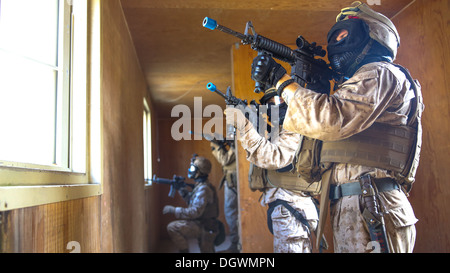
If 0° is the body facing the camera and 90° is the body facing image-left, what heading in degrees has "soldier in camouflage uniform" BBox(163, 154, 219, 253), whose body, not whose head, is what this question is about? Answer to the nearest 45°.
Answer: approximately 90°

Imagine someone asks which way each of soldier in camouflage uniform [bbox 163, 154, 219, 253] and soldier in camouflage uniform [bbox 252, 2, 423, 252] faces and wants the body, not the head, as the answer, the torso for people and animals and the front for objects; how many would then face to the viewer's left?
2

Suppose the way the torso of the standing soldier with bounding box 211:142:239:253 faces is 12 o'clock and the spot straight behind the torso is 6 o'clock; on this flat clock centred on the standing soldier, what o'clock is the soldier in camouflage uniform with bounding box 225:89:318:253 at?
The soldier in camouflage uniform is roughly at 9 o'clock from the standing soldier.

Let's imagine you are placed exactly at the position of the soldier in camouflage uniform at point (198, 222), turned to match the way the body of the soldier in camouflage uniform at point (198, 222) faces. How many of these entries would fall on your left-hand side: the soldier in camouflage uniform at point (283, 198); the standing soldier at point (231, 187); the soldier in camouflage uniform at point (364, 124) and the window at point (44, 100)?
3

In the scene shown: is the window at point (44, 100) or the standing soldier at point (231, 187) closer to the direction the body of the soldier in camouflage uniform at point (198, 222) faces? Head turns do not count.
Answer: the window

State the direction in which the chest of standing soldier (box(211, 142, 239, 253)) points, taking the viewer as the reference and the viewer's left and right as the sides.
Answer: facing to the left of the viewer

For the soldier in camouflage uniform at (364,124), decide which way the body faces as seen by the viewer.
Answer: to the viewer's left

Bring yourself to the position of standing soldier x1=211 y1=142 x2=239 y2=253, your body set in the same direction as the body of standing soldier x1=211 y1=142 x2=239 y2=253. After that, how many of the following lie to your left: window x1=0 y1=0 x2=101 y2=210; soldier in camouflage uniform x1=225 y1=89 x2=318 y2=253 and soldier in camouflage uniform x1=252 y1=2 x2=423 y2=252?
3
